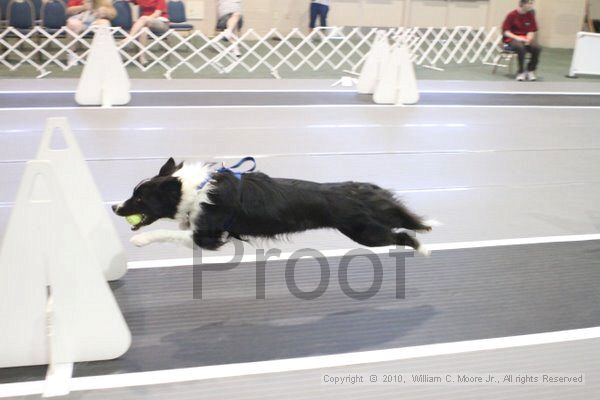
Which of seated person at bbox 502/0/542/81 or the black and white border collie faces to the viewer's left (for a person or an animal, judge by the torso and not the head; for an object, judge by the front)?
the black and white border collie

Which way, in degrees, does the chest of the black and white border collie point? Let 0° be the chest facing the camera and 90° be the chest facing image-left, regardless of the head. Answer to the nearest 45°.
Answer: approximately 90°

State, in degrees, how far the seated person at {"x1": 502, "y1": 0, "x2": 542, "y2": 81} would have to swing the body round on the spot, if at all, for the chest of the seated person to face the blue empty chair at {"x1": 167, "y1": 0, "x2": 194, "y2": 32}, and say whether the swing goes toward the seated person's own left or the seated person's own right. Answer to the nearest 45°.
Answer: approximately 135° to the seated person's own right

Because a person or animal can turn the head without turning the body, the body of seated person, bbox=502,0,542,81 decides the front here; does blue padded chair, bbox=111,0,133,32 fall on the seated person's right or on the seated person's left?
on the seated person's right

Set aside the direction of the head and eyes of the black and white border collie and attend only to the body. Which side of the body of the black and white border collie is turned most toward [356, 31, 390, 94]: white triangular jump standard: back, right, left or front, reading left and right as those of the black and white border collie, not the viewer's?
right

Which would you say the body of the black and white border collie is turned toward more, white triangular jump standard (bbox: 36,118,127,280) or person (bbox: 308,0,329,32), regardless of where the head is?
the white triangular jump standard

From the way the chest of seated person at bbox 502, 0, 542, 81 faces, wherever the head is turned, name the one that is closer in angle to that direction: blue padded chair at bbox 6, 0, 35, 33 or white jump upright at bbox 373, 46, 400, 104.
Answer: the white jump upright

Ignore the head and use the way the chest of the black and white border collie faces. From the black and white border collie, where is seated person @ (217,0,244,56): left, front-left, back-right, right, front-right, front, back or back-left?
right

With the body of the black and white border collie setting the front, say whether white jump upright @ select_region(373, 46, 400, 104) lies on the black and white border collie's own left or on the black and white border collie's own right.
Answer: on the black and white border collie's own right

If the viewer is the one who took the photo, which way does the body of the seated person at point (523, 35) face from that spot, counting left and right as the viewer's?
facing the viewer and to the right of the viewer

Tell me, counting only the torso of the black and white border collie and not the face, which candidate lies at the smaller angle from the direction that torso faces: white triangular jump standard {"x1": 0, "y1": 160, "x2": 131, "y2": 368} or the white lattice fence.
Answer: the white triangular jump standard

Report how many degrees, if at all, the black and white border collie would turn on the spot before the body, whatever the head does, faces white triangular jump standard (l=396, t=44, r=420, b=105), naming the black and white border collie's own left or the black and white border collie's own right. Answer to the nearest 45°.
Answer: approximately 90° to the black and white border collie's own right

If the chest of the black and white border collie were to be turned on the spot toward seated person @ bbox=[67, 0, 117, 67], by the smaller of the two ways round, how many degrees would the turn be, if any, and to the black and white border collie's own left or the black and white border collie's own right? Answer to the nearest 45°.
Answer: approximately 90° to the black and white border collie's own right

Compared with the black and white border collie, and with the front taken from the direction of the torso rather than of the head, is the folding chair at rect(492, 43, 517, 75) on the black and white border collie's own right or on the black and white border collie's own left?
on the black and white border collie's own right
